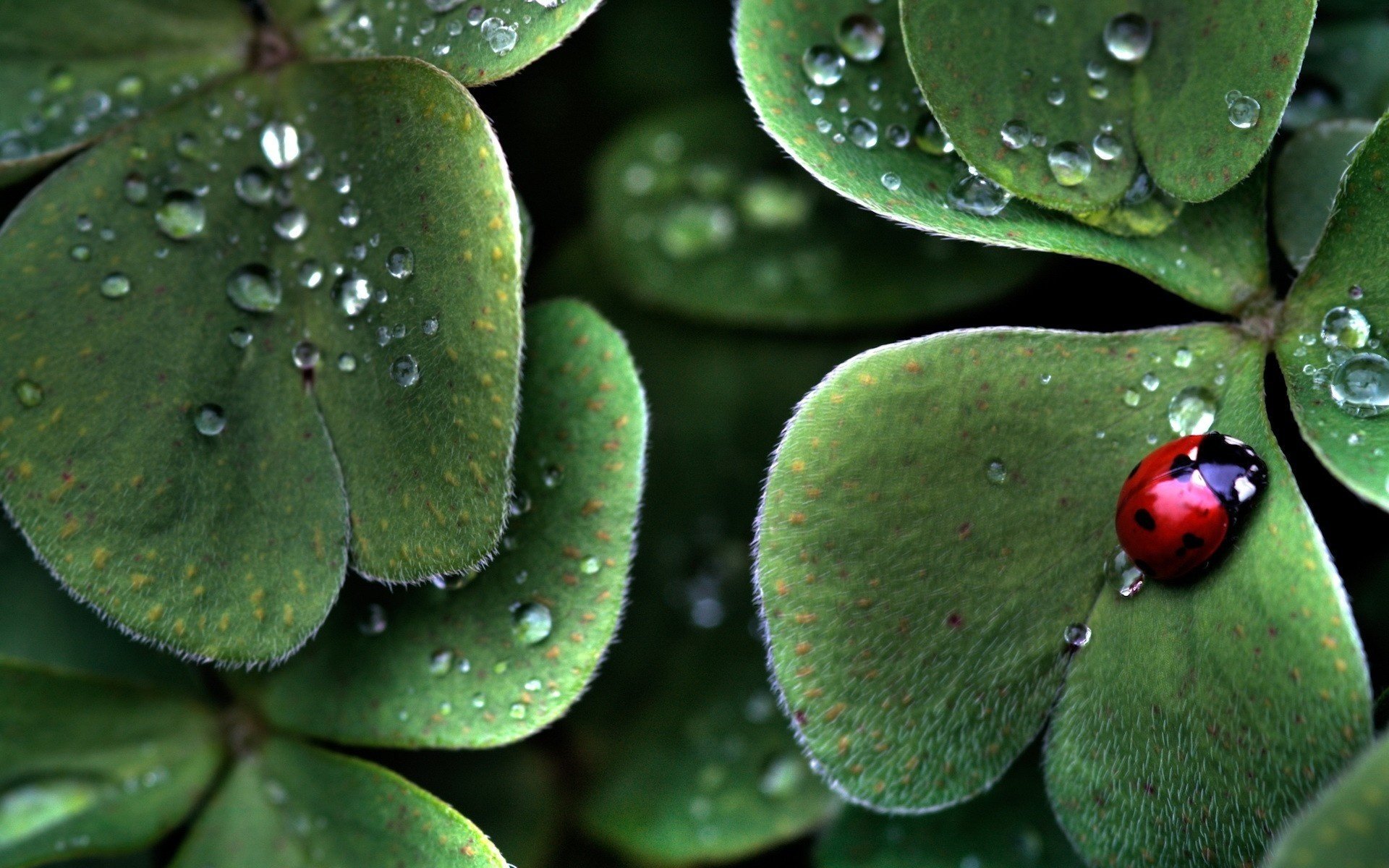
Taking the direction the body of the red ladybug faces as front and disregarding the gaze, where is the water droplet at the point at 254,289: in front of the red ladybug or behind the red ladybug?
behind

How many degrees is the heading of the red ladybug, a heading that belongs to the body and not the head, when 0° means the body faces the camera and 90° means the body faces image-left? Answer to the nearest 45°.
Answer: approximately 225°

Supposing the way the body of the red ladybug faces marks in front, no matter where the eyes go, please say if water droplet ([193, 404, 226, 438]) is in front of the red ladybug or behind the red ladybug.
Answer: behind

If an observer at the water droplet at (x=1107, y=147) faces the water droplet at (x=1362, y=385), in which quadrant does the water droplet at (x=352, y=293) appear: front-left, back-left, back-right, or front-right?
back-right

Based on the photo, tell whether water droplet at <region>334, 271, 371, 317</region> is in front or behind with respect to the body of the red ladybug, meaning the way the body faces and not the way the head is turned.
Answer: behind
